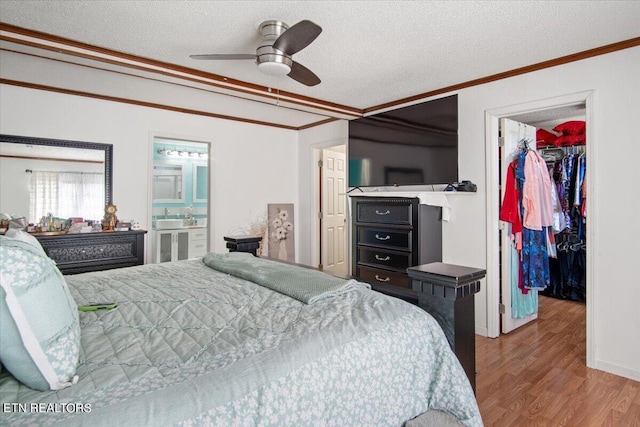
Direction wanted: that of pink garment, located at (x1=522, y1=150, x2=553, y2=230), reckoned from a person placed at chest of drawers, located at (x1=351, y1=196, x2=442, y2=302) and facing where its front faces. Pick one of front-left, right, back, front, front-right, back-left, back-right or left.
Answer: back-left

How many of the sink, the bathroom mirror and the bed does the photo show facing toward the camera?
2

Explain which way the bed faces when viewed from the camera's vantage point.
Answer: facing away from the viewer and to the right of the viewer

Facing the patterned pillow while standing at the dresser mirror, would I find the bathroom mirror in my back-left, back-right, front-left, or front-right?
back-left

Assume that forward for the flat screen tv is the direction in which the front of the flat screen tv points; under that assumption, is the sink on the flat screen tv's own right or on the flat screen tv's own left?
on the flat screen tv's own right

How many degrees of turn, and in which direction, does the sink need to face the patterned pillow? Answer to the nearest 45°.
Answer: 0° — it already faces it

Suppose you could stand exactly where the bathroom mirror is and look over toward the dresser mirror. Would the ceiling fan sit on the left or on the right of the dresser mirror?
left

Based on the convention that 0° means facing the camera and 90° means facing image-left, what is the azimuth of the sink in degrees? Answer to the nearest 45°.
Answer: approximately 0°

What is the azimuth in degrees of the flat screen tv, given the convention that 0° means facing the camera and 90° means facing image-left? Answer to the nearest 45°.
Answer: approximately 45°

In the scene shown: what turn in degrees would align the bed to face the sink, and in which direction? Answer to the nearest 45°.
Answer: approximately 45° to its left

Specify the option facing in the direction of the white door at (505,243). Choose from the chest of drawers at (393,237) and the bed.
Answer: the bed

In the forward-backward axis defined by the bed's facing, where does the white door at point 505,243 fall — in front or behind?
in front
